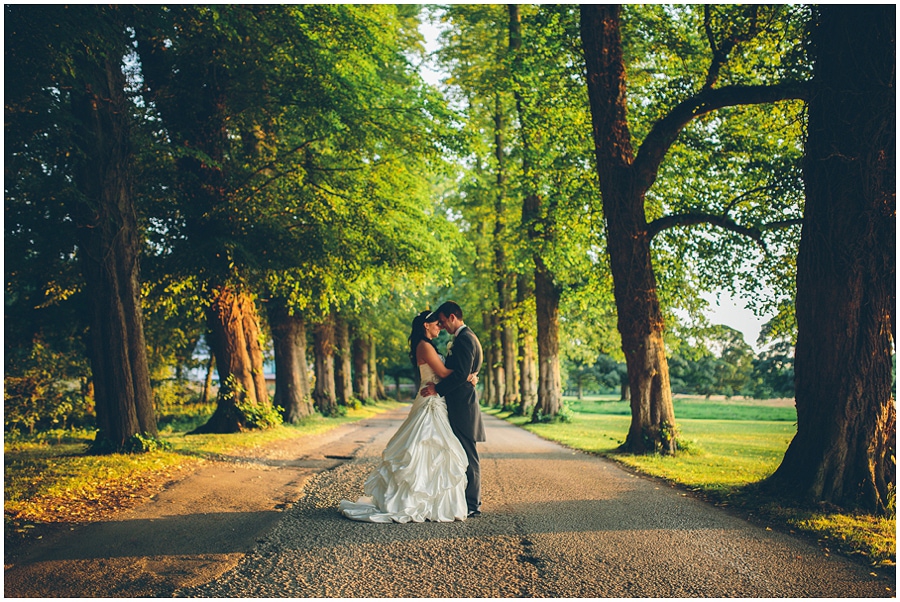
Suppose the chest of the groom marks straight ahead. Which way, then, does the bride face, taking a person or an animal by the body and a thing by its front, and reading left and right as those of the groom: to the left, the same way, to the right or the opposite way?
the opposite way

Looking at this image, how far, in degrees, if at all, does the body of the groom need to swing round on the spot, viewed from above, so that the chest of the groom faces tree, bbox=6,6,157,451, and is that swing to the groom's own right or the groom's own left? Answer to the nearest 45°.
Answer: approximately 45° to the groom's own right

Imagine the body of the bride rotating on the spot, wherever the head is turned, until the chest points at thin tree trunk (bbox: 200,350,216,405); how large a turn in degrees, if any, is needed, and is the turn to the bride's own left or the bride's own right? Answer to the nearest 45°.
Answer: approximately 90° to the bride's own left

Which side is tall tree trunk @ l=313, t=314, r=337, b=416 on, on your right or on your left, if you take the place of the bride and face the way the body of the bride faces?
on your left

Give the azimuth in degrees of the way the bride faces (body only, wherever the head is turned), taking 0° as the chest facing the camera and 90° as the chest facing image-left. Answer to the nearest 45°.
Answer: approximately 270°

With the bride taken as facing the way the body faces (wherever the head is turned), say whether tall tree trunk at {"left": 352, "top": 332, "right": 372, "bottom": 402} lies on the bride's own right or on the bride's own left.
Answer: on the bride's own left

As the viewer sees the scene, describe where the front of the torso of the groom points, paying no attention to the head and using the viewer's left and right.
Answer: facing to the left of the viewer

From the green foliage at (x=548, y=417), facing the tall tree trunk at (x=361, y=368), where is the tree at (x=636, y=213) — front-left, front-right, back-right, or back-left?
back-left

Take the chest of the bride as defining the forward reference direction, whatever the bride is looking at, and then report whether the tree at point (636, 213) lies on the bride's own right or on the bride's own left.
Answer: on the bride's own left

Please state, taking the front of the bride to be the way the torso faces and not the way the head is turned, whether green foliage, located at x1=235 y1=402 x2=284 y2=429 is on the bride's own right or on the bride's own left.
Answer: on the bride's own left
